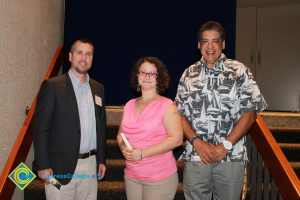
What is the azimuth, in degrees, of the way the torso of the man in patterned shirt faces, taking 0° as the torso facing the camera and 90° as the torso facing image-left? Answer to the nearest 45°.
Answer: approximately 0°

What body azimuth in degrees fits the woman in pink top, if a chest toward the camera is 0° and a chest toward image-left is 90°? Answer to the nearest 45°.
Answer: approximately 45°

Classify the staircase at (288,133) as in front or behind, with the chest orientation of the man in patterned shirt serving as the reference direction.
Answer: behind

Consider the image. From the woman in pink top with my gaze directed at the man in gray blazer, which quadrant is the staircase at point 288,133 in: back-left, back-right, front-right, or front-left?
back-right

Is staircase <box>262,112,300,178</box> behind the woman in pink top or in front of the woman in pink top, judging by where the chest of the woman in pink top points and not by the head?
behind
